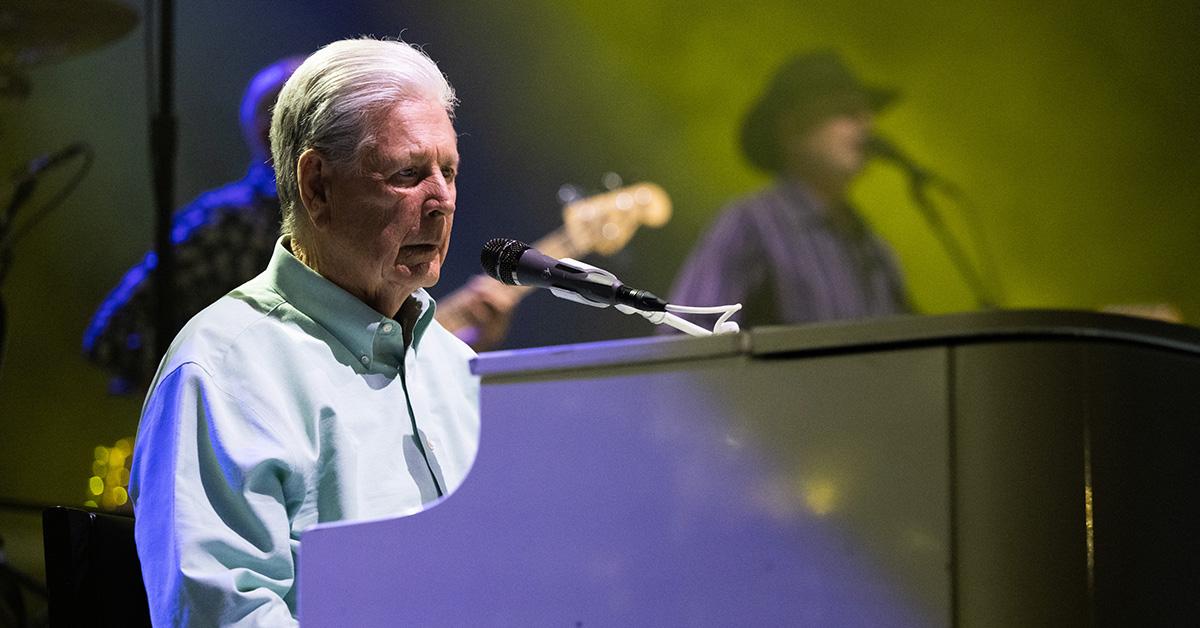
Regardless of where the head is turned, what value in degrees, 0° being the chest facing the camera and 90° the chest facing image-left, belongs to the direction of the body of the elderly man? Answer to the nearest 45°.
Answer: approximately 315°

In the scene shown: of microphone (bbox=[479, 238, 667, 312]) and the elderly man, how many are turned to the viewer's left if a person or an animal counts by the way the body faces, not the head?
1

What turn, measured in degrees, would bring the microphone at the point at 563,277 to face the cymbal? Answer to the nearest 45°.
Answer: approximately 45° to its right

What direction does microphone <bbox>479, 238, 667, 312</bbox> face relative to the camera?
to the viewer's left

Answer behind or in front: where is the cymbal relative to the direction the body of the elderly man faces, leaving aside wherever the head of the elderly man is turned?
behind

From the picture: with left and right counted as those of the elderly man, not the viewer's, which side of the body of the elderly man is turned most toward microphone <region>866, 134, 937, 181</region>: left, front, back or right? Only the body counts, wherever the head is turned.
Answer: left

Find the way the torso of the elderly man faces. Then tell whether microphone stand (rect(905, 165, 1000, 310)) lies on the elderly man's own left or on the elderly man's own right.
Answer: on the elderly man's own left

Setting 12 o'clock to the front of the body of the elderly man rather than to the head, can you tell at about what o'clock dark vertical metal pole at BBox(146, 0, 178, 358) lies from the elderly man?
The dark vertical metal pole is roughly at 7 o'clock from the elderly man.

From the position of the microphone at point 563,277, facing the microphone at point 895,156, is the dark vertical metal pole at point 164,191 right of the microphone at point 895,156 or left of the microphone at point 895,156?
left

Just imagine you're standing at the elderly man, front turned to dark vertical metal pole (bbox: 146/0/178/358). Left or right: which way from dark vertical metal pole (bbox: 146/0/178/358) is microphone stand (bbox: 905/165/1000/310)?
right
